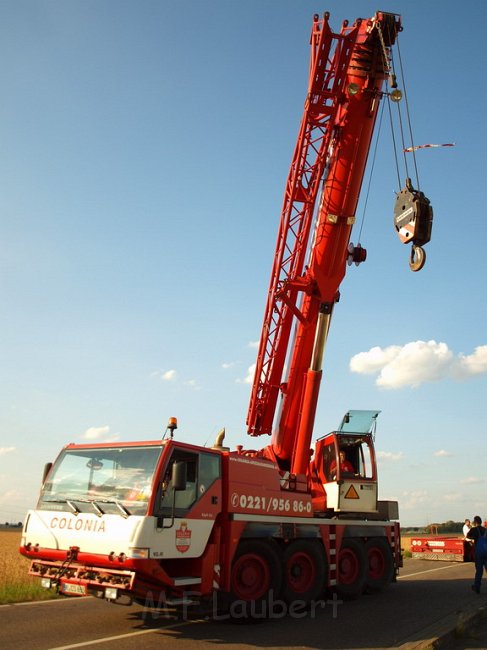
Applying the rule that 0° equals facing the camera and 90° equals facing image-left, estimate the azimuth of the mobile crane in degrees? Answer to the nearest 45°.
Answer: approximately 45°

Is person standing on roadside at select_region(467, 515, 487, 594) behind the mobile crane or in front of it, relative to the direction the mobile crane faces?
behind
